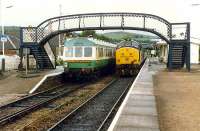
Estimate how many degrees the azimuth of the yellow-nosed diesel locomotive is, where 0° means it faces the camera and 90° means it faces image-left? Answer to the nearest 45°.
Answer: approximately 0°

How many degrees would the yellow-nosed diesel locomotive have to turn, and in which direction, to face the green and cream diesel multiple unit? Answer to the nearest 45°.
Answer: approximately 45° to its right

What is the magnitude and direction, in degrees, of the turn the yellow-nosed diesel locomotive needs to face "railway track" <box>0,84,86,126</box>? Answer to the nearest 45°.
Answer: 0° — it already faces it
